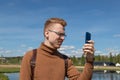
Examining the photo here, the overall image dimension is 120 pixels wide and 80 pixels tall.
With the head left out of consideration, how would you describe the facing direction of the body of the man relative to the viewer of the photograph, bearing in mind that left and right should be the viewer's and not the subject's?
facing the viewer and to the right of the viewer
